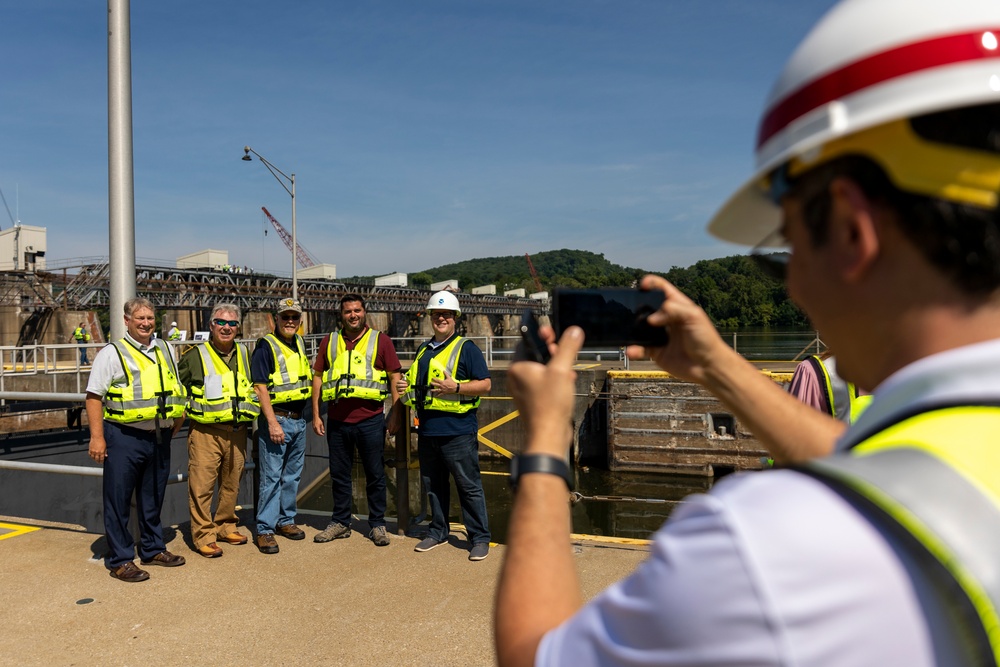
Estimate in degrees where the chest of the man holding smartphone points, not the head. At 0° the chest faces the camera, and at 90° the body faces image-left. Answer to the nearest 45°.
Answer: approximately 135°

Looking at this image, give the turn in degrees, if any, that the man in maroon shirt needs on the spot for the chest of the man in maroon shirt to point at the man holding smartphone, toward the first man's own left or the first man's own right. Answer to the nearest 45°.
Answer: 0° — they already face them

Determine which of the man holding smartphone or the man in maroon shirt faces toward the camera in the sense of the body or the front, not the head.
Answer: the man in maroon shirt

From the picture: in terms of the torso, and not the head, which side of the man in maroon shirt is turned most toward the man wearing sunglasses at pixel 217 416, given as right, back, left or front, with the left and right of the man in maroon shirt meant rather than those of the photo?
right

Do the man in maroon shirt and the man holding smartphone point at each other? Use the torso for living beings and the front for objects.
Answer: yes

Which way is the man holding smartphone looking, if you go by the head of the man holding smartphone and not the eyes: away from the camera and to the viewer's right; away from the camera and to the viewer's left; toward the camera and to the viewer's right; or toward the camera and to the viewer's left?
away from the camera and to the viewer's left

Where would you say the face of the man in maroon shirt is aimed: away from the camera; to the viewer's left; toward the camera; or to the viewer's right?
toward the camera

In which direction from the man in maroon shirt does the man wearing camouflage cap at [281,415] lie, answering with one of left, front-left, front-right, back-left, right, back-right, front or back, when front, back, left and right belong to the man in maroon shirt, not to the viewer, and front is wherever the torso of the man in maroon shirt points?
right

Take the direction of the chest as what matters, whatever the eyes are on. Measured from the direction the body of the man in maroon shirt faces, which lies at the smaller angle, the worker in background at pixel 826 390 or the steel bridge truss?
the worker in background

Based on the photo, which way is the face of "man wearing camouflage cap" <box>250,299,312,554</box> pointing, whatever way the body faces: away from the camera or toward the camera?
toward the camera

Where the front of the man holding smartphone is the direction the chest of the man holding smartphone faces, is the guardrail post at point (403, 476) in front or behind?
in front

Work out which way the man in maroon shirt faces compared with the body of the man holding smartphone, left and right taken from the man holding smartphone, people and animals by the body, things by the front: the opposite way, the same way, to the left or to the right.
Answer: the opposite way

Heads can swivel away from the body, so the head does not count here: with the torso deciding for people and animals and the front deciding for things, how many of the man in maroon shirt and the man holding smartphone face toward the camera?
1

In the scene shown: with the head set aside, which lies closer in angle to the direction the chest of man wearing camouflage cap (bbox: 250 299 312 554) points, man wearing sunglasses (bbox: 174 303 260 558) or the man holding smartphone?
the man holding smartphone

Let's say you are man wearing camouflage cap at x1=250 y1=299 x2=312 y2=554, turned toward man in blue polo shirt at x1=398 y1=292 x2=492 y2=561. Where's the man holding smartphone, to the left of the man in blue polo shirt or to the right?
right

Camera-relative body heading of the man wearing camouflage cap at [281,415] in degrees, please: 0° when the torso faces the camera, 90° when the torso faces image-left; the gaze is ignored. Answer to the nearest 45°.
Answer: approximately 315°

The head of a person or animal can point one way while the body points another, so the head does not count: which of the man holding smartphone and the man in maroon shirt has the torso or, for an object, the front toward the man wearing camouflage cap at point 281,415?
the man holding smartphone

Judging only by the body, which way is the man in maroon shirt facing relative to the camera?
toward the camera

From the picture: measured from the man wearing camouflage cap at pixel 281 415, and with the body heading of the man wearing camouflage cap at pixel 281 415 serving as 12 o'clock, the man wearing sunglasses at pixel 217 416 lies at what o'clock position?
the man wearing sunglasses at pixel 217 416 is roughly at 4 o'clock from the man wearing camouflage cap at pixel 281 415.
